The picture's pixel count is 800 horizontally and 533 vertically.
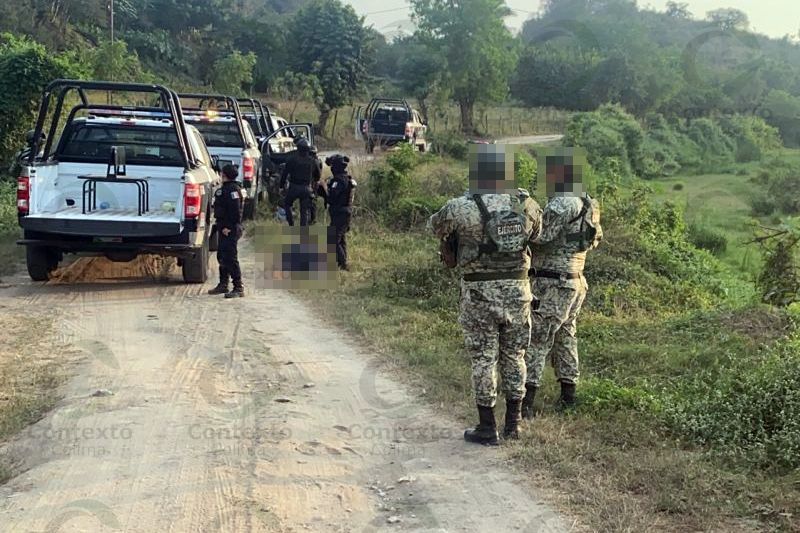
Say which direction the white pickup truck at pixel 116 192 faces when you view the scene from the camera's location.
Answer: facing away from the viewer

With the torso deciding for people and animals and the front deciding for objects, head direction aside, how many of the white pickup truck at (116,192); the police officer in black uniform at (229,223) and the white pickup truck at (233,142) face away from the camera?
2

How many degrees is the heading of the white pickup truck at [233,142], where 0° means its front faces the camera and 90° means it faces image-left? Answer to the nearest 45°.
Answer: approximately 180°

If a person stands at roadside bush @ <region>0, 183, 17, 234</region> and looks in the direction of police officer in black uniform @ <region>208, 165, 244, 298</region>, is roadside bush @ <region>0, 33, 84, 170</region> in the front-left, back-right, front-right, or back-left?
back-left

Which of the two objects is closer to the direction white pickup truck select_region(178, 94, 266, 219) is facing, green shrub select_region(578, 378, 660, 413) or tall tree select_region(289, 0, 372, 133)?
the tall tree

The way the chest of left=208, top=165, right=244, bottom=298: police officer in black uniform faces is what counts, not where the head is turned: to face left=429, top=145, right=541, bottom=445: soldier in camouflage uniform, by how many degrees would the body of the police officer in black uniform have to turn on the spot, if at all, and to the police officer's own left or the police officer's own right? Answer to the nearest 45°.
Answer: approximately 90° to the police officer's own left

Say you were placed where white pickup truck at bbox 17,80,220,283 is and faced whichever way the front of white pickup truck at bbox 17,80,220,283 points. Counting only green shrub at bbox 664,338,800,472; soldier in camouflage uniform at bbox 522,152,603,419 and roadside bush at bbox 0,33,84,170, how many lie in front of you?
1

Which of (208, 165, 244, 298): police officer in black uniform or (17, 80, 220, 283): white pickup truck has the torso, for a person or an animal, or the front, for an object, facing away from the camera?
the white pickup truck

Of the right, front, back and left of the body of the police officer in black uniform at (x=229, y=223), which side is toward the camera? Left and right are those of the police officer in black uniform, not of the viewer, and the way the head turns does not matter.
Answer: left

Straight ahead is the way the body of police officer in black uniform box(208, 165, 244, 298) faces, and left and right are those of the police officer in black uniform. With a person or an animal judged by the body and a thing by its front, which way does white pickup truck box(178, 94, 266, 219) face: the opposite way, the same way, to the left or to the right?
to the right

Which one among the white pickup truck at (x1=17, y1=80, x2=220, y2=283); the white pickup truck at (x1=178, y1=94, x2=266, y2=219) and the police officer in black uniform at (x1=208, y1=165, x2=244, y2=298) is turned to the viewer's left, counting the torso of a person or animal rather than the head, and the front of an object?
the police officer in black uniform

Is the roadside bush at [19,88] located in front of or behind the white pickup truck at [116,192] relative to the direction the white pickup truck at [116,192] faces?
in front

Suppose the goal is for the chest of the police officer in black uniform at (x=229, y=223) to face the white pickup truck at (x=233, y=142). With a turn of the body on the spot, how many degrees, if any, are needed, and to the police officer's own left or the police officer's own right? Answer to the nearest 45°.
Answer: approximately 90° to the police officer's own right
